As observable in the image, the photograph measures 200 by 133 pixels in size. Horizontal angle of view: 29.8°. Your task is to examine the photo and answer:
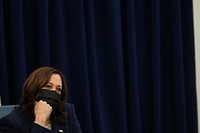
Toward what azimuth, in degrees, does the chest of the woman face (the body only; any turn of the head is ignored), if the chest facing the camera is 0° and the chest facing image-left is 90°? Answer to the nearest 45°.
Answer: approximately 315°
